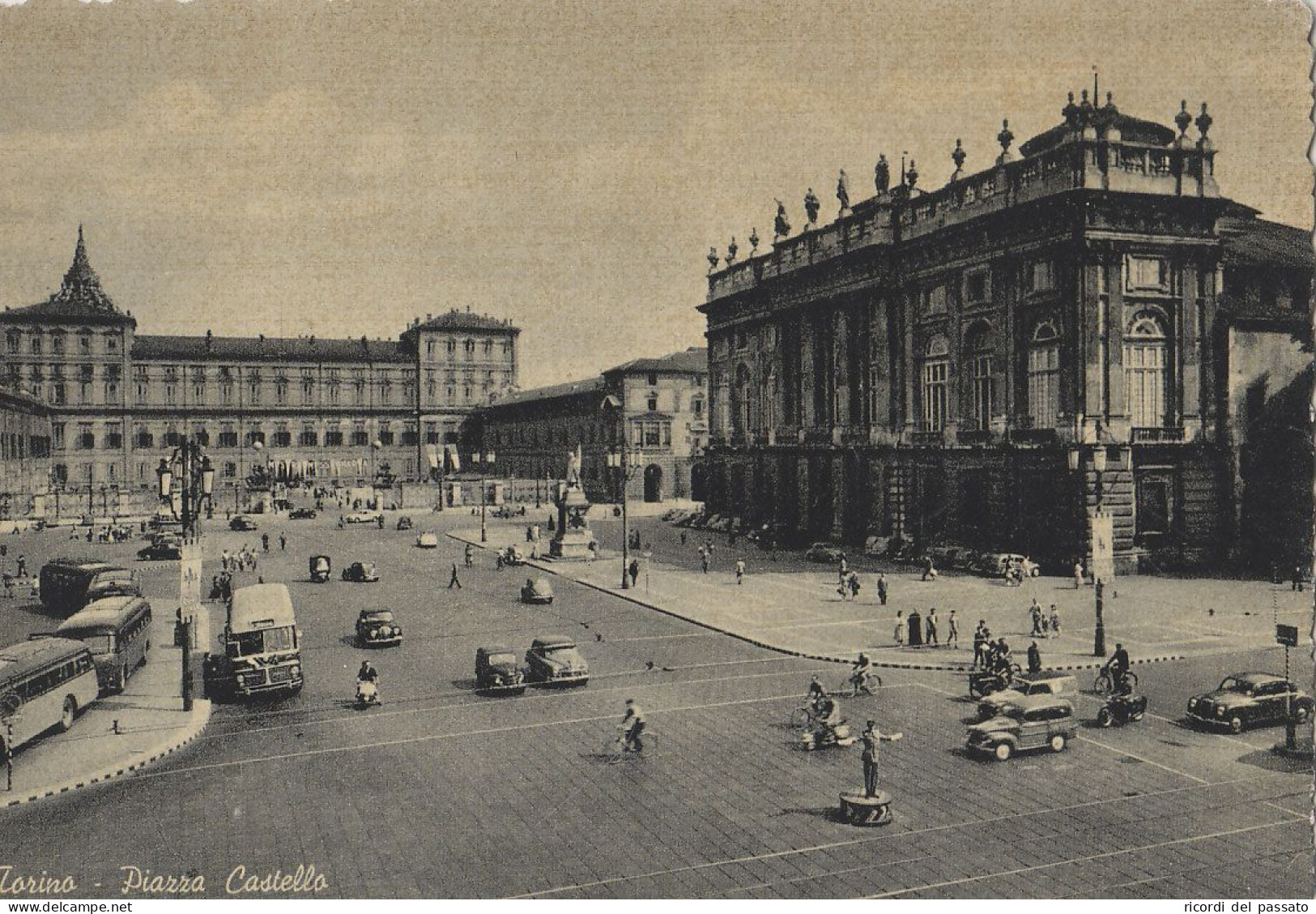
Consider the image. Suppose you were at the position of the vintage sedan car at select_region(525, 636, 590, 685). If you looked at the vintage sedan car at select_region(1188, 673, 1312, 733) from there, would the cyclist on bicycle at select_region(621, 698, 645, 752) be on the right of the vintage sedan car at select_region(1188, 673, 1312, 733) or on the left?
right

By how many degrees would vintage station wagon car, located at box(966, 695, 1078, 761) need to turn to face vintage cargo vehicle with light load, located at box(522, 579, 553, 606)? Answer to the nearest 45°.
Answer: approximately 90° to its right

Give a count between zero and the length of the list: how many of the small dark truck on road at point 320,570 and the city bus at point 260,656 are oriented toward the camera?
2

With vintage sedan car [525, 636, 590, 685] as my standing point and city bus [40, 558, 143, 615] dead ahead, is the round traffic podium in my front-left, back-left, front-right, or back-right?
back-left

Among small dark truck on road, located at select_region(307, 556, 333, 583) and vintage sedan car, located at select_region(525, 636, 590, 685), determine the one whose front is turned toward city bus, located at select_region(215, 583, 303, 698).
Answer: the small dark truck on road

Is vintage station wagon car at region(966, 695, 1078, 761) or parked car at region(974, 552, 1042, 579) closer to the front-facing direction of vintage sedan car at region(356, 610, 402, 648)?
the vintage station wagon car

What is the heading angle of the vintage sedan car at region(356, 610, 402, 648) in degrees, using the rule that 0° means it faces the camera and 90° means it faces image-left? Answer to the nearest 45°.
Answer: approximately 315°

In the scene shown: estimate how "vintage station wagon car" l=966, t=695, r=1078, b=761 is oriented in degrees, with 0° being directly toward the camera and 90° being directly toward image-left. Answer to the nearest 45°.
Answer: approximately 45°

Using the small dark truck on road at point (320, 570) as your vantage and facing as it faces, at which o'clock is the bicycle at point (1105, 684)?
The bicycle is roughly at 11 o'clock from the small dark truck on road.

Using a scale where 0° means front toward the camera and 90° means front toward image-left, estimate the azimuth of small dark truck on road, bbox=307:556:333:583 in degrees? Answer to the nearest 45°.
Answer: approximately 0°

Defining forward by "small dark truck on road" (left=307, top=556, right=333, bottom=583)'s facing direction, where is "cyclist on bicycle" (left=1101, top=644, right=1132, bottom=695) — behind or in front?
in front
